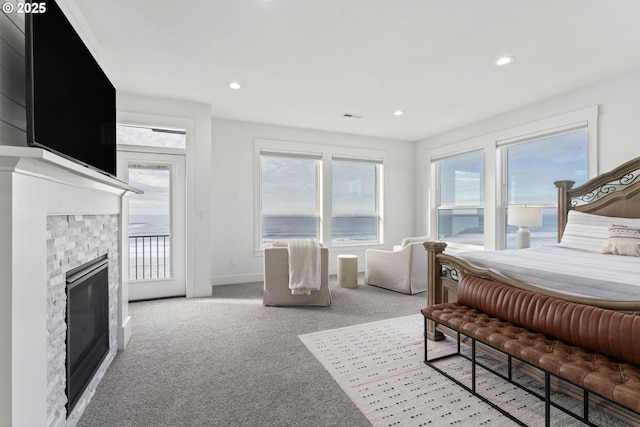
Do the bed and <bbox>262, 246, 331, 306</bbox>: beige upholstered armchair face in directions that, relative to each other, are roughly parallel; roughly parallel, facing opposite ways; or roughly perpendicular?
roughly perpendicular

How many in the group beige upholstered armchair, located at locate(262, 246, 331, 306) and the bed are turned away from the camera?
1

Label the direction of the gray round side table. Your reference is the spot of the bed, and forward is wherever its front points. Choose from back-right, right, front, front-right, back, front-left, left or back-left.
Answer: front-right

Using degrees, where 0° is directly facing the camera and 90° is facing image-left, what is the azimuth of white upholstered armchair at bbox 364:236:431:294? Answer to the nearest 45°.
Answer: approximately 135°

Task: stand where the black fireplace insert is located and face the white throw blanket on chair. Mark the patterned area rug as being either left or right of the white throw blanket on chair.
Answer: right

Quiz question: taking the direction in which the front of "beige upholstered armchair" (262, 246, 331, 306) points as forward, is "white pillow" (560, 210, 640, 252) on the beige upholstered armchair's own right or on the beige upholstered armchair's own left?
on the beige upholstered armchair's own right

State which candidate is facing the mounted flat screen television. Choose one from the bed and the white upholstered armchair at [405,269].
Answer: the bed

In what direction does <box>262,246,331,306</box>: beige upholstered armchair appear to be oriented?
away from the camera
